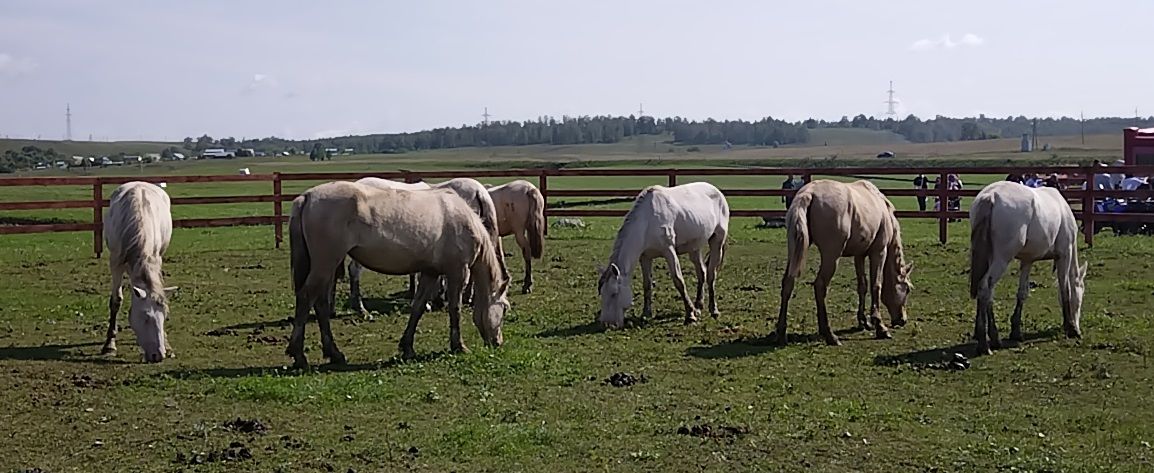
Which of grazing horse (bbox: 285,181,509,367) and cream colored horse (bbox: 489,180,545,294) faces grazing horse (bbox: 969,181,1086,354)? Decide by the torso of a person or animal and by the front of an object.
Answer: grazing horse (bbox: 285,181,509,367)

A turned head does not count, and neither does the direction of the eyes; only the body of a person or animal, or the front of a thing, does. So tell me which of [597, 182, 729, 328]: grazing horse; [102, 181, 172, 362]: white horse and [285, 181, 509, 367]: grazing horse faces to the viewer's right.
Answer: [285, 181, 509, 367]: grazing horse

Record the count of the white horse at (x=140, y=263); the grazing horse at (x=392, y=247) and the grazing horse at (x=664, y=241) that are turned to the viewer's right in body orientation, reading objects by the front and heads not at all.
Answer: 1

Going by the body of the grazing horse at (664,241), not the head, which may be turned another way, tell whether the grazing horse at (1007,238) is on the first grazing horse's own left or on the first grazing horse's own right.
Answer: on the first grazing horse's own left

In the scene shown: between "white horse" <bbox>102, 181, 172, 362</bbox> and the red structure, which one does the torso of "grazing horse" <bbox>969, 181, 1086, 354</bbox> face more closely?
the red structure

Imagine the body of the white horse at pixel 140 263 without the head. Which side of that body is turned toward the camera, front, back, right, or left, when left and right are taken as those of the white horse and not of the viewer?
front

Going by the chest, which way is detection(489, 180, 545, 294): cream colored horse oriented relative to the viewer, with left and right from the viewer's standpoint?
facing away from the viewer and to the left of the viewer

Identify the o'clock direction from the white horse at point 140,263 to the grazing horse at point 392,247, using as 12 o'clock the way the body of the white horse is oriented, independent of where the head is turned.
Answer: The grazing horse is roughly at 10 o'clock from the white horse.

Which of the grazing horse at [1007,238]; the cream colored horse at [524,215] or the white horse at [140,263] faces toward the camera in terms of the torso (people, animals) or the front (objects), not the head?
the white horse

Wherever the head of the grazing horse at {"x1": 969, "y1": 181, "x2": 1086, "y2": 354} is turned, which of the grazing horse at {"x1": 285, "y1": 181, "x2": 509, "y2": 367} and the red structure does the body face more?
the red structure

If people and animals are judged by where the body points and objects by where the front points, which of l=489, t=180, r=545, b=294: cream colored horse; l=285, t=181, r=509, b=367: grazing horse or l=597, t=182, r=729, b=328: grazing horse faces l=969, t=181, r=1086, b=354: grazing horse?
l=285, t=181, r=509, b=367: grazing horse

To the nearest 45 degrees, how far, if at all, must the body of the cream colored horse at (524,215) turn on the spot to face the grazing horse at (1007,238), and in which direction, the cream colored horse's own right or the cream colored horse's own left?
approximately 180°

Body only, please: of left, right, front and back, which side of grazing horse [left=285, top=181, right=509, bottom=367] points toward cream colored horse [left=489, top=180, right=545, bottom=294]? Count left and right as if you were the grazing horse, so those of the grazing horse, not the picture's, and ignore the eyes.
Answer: left

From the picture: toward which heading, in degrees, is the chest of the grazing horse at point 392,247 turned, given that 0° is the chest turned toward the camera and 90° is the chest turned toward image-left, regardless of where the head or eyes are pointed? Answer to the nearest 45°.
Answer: approximately 270°

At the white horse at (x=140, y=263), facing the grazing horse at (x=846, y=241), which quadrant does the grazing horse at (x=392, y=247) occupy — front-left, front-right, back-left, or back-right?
front-right
